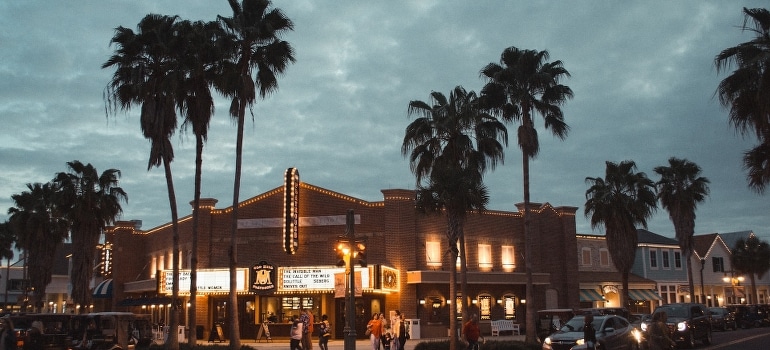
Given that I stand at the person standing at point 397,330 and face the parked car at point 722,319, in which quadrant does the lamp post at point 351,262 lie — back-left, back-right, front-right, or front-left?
back-right

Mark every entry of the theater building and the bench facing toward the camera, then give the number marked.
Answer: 2

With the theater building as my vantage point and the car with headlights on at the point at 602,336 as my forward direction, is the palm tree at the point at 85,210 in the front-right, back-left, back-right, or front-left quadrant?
back-right

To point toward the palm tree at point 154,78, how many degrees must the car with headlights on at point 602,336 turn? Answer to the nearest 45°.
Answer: approximately 45° to its right
